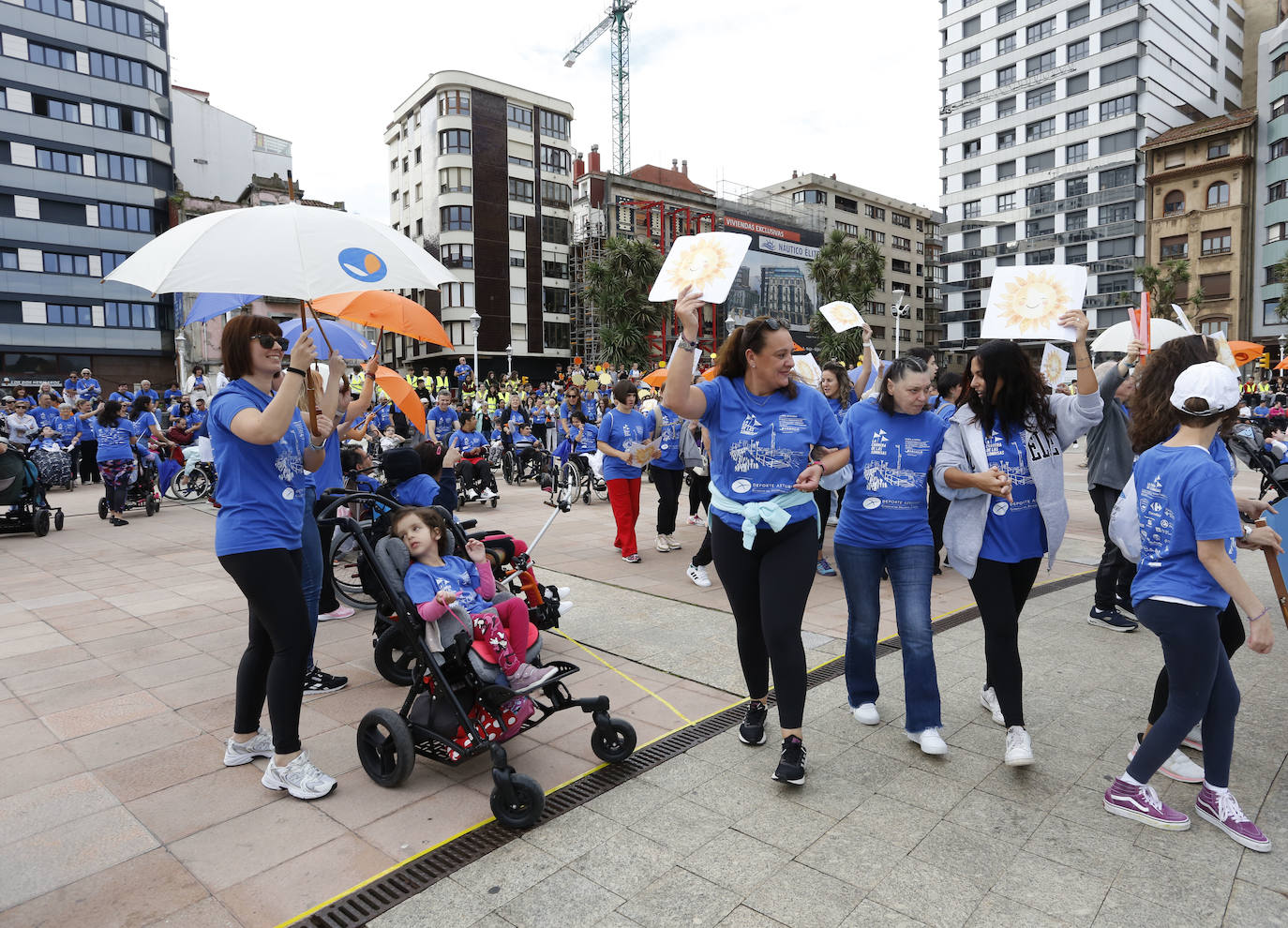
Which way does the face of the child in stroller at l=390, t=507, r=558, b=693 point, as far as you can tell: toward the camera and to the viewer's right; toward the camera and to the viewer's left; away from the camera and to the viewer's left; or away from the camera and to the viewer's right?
toward the camera and to the viewer's left

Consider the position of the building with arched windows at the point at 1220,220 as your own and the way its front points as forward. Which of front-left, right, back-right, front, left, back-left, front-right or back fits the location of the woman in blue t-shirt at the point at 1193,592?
front-left

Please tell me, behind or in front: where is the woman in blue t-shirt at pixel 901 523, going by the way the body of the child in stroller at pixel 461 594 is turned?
in front

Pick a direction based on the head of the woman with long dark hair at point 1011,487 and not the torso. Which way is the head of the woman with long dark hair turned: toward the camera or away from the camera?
toward the camera

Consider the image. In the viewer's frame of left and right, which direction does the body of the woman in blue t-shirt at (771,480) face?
facing the viewer

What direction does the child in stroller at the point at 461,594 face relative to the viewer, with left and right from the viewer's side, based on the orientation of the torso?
facing the viewer and to the right of the viewer

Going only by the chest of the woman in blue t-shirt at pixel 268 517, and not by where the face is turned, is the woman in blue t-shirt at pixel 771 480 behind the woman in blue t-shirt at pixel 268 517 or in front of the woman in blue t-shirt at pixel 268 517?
in front

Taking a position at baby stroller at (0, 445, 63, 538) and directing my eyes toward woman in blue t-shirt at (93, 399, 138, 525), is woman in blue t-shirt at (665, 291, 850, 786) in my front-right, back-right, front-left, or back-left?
back-right

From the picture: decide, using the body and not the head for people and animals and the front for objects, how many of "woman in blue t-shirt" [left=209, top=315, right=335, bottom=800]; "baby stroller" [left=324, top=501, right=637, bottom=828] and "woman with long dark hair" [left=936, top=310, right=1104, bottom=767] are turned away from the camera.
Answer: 0

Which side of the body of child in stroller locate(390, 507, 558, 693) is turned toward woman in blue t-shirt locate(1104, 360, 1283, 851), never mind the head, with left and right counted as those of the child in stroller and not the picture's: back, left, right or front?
front

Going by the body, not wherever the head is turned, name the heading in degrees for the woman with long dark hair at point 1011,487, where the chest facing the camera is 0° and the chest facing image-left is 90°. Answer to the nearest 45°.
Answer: approximately 0°
